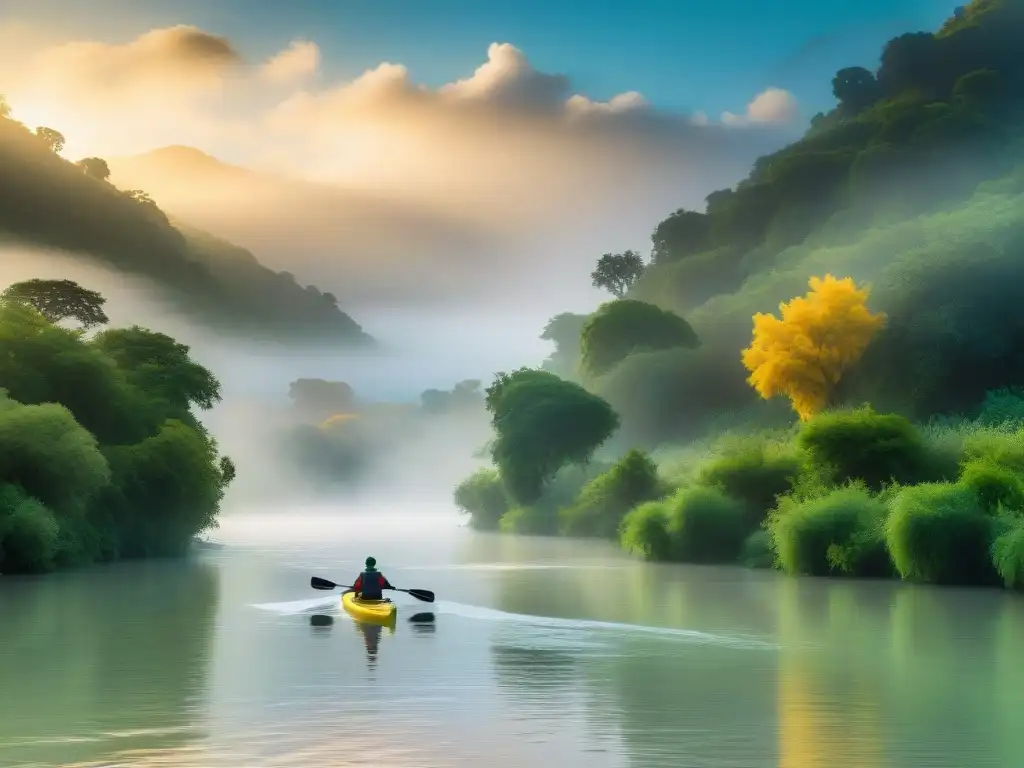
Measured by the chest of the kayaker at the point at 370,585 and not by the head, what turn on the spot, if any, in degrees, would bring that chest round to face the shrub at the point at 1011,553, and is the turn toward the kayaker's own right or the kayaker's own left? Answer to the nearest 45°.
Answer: approximately 90° to the kayaker's own right

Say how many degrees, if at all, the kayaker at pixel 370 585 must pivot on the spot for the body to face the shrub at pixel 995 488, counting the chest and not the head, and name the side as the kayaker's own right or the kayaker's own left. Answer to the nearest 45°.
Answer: approximately 45° to the kayaker's own right

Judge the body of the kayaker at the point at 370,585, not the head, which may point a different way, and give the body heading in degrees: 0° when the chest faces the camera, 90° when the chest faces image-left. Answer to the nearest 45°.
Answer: approximately 180°

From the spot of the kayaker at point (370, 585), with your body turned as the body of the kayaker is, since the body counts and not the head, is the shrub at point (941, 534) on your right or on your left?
on your right
